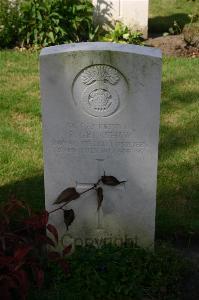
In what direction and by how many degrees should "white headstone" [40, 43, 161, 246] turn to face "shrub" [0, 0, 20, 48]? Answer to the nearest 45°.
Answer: approximately 180°

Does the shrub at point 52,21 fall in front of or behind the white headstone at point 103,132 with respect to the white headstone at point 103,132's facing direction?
behind

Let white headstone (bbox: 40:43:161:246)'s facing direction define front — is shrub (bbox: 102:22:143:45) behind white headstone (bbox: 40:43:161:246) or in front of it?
behind

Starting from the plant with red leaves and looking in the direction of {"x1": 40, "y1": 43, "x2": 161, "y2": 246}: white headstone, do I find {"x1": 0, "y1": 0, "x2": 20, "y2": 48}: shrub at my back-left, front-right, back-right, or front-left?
front-left

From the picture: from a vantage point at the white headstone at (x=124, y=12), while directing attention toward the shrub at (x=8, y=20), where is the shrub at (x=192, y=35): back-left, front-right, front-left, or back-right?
back-left

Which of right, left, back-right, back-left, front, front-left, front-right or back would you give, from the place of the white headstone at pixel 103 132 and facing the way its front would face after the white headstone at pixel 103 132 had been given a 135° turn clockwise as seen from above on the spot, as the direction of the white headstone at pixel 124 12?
front-right

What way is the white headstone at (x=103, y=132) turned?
toward the camera
